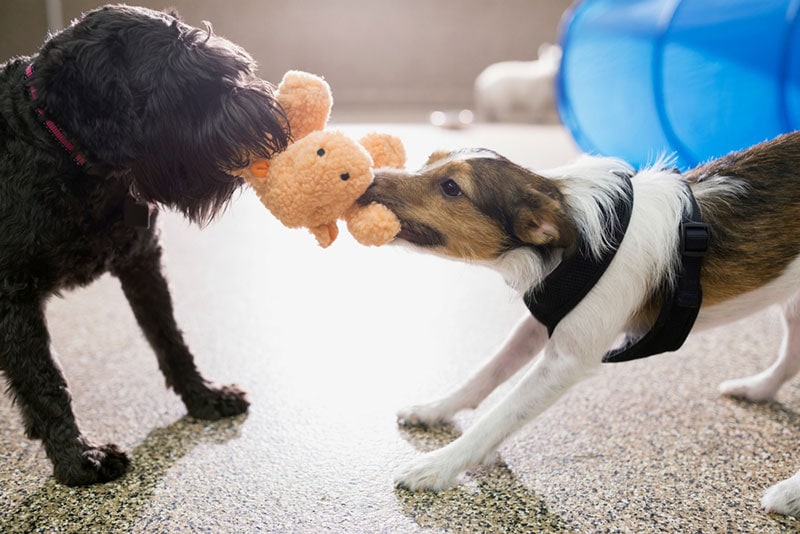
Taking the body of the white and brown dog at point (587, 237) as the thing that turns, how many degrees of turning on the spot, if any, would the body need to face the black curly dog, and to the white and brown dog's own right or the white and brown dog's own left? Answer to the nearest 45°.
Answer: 0° — it already faces it

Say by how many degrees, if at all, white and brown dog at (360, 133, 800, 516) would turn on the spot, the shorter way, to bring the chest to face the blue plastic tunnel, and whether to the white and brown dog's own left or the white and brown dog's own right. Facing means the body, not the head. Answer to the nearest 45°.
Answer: approximately 90° to the white and brown dog's own right

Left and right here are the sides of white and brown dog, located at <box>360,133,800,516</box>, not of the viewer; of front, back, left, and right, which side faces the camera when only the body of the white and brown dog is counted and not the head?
left

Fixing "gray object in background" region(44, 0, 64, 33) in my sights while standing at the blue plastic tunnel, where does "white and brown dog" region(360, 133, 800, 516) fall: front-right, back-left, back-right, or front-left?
back-left

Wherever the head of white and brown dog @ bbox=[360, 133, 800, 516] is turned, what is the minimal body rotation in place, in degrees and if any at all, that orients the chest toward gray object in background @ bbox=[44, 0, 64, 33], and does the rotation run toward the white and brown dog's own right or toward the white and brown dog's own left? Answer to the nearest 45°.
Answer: approximately 45° to the white and brown dog's own right

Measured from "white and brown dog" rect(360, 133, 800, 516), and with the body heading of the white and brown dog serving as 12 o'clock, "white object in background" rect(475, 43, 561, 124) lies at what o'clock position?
The white object in background is roughly at 3 o'clock from the white and brown dog.
